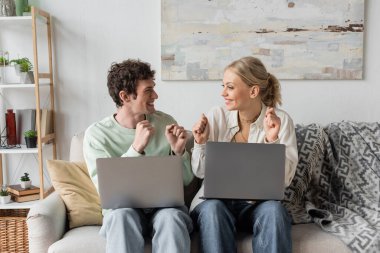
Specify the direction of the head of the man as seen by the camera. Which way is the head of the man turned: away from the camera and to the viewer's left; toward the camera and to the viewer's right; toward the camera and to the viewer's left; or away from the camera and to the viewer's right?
toward the camera and to the viewer's right

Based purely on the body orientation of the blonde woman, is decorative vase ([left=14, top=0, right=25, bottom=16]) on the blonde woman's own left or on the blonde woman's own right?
on the blonde woman's own right

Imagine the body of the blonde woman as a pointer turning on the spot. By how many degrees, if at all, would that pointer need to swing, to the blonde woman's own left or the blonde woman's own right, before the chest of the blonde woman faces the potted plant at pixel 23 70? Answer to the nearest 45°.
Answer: approximately 90° to the blonde woman's own right

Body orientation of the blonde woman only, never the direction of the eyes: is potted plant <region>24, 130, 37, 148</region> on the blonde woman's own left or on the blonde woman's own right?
on the blonde woman's own right

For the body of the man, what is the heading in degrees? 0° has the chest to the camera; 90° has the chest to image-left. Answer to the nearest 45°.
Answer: approximately 0°
